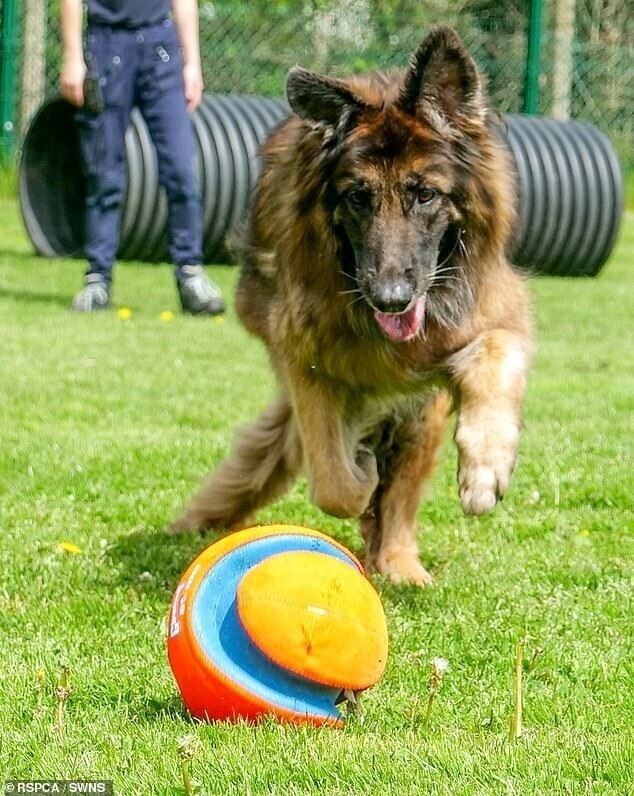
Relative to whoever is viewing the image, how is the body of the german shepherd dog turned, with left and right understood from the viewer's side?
facing the viewer

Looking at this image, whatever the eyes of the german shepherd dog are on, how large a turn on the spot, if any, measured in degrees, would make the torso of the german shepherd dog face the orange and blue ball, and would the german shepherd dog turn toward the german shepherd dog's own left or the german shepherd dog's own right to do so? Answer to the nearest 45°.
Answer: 0° — it already faces it
